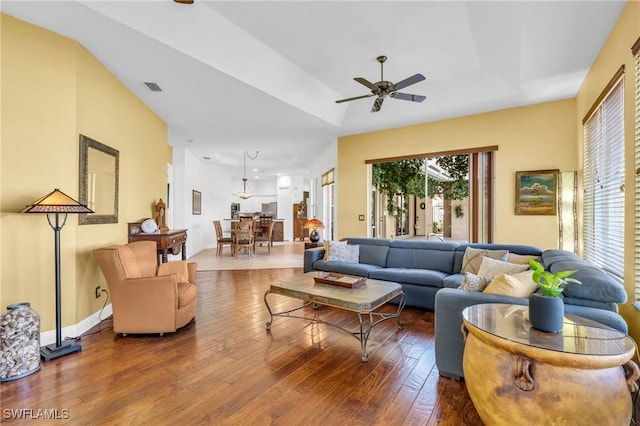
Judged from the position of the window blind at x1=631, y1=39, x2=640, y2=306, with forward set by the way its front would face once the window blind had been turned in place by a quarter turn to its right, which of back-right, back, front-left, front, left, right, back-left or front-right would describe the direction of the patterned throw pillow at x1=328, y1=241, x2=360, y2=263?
left

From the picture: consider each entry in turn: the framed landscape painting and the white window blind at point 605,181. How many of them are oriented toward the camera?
1

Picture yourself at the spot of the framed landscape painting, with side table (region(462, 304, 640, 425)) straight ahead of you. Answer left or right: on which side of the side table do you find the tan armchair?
right

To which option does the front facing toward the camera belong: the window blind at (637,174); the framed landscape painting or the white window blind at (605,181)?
the framed landscape painting

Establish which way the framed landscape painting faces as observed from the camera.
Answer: facing the viewer

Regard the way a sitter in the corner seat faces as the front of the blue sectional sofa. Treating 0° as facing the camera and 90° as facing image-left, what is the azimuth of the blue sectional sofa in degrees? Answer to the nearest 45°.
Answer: approximately 45°

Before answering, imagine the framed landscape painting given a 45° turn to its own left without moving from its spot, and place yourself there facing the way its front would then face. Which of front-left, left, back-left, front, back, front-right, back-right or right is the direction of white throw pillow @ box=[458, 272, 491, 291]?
front-right

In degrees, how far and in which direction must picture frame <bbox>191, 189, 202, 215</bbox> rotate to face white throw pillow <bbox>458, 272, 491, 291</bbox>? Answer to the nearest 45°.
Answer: approximately 45° to its right

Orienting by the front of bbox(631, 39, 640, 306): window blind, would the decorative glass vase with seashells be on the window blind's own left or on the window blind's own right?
on the window blind's own left

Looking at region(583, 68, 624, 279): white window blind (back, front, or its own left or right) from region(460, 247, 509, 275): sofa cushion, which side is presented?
front

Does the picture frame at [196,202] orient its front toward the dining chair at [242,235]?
yes

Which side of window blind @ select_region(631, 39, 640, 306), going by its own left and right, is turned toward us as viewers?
left

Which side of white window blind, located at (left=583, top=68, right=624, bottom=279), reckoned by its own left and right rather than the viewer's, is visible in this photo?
left

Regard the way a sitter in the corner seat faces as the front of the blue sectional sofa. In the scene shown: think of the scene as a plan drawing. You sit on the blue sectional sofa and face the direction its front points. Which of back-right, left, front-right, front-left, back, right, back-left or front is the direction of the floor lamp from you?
front

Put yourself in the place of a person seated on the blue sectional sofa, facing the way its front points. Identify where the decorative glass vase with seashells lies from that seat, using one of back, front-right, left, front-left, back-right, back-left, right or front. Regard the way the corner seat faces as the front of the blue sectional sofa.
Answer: front

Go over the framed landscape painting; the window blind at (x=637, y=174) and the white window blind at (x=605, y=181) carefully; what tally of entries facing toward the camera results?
1

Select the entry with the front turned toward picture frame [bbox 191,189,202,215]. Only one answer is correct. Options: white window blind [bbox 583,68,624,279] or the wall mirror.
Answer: the white window blind

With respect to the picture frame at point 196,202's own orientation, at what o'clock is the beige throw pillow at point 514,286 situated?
The beige throw pillow is roughly at 1 o'clock from the picture frame.
